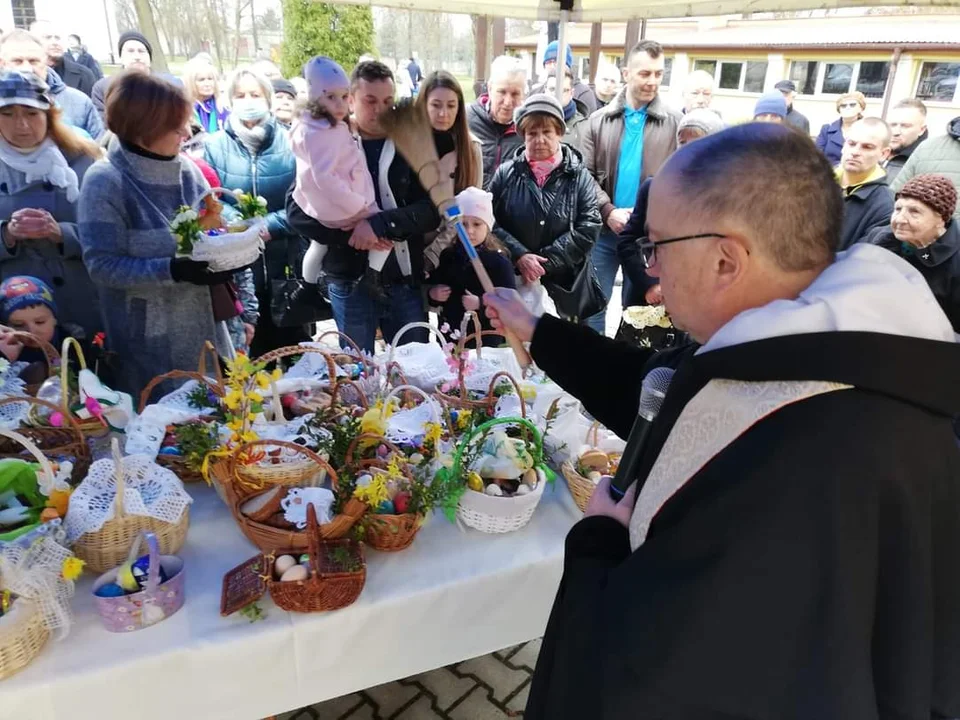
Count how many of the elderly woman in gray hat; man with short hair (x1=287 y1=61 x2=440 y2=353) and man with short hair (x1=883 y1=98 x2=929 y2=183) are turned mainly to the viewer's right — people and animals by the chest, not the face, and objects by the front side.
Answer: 0

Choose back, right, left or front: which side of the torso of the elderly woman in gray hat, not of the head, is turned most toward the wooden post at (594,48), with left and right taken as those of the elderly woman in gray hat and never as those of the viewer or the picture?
back

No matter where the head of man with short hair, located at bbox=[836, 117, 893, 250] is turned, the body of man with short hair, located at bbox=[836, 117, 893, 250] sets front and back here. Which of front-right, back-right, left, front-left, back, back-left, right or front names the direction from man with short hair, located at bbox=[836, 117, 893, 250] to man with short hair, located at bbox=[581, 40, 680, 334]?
front-right

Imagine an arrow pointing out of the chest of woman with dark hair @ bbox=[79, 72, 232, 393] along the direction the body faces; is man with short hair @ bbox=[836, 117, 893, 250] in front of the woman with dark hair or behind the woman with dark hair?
in front

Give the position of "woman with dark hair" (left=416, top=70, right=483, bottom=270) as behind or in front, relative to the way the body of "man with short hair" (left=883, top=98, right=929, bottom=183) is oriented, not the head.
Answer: in front

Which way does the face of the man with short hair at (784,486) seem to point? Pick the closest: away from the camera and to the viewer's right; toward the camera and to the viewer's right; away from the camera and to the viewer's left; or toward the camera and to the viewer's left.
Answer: away from the camera and to the viewer's left

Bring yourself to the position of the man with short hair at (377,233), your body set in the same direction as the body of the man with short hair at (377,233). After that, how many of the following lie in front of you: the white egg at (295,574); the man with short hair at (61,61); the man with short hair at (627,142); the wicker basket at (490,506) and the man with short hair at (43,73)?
2

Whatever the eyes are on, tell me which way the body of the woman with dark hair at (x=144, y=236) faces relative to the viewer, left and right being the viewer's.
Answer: facing to the right of the viewer

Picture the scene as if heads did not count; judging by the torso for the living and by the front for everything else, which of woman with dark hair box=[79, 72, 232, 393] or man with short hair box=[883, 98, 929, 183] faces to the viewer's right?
the woman with dark hair

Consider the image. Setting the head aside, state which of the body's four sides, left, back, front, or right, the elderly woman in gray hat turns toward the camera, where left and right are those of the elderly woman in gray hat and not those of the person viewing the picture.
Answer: front

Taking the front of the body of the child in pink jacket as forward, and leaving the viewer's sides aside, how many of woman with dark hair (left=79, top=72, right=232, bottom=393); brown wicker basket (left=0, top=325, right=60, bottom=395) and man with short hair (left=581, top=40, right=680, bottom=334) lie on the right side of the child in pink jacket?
2

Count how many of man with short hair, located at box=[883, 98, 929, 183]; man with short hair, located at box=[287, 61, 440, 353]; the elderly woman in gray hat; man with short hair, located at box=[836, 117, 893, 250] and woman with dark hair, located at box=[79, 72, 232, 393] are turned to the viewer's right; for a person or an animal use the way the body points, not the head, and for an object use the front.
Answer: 1

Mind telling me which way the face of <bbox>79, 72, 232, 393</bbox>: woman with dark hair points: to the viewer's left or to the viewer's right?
to the viewer's right

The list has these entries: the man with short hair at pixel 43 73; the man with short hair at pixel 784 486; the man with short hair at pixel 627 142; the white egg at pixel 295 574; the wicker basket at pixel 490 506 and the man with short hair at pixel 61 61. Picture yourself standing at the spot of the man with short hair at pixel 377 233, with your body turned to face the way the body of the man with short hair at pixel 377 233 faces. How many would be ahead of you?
3

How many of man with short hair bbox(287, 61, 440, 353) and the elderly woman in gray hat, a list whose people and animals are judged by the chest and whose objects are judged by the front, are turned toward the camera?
2

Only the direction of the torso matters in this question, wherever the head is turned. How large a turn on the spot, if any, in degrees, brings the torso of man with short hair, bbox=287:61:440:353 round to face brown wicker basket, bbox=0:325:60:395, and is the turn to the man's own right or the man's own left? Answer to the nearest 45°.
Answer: approximately 45° to the man's own right

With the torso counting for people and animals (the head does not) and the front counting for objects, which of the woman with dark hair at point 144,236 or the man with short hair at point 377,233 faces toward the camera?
the man with short hair

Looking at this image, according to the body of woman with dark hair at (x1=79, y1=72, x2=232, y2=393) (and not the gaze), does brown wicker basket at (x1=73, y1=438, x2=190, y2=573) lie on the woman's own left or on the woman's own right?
on the woman's own right
